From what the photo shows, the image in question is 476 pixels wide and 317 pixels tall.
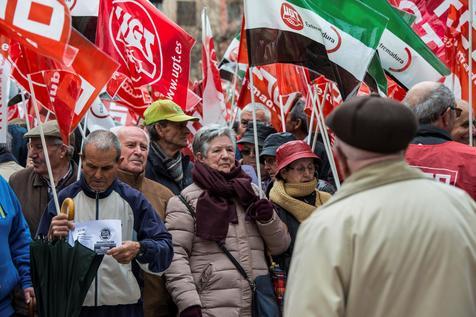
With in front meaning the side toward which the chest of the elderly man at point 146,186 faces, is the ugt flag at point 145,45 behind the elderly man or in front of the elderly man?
behind

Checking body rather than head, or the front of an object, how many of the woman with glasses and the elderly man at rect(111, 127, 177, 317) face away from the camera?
0

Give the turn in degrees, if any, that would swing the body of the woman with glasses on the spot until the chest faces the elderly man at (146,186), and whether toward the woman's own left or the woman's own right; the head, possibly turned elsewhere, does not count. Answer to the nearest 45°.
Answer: approximately 135° to the woman's own right

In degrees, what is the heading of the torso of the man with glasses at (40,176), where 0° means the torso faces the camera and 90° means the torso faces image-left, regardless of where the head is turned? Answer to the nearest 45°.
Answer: approximately 45°

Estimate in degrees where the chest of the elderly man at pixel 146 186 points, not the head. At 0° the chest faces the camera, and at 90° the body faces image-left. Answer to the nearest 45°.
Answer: approximately 315°

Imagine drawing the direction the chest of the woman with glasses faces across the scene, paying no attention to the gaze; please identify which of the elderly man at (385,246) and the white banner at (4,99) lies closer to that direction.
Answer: the elderly man

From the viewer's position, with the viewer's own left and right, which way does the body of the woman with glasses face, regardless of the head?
facing the viewer and to the right of the viewer
